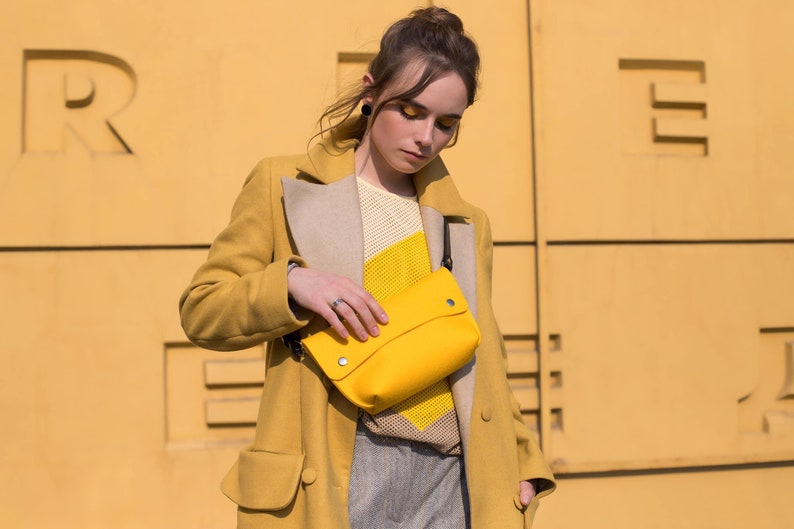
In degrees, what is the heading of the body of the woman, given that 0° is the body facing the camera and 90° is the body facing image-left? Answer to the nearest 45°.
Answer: approximately 315°
